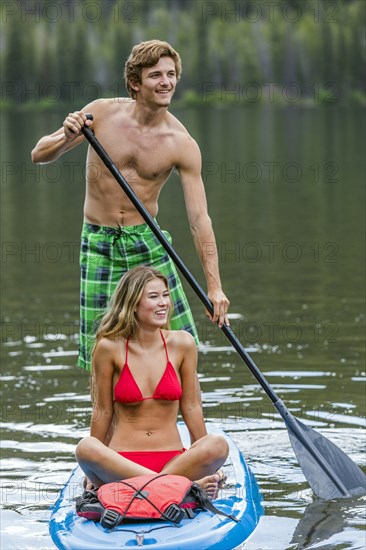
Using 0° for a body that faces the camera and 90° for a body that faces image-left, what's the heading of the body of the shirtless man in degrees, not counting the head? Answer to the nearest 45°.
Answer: approximately 0°

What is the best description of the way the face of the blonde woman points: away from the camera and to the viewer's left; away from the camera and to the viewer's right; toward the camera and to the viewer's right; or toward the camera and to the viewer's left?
toward the camera and to the viewer's right

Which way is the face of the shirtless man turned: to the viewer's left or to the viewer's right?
to the viewer's right

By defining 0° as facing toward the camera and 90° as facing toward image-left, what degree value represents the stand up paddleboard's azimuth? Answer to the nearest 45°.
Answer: approximately 0°
